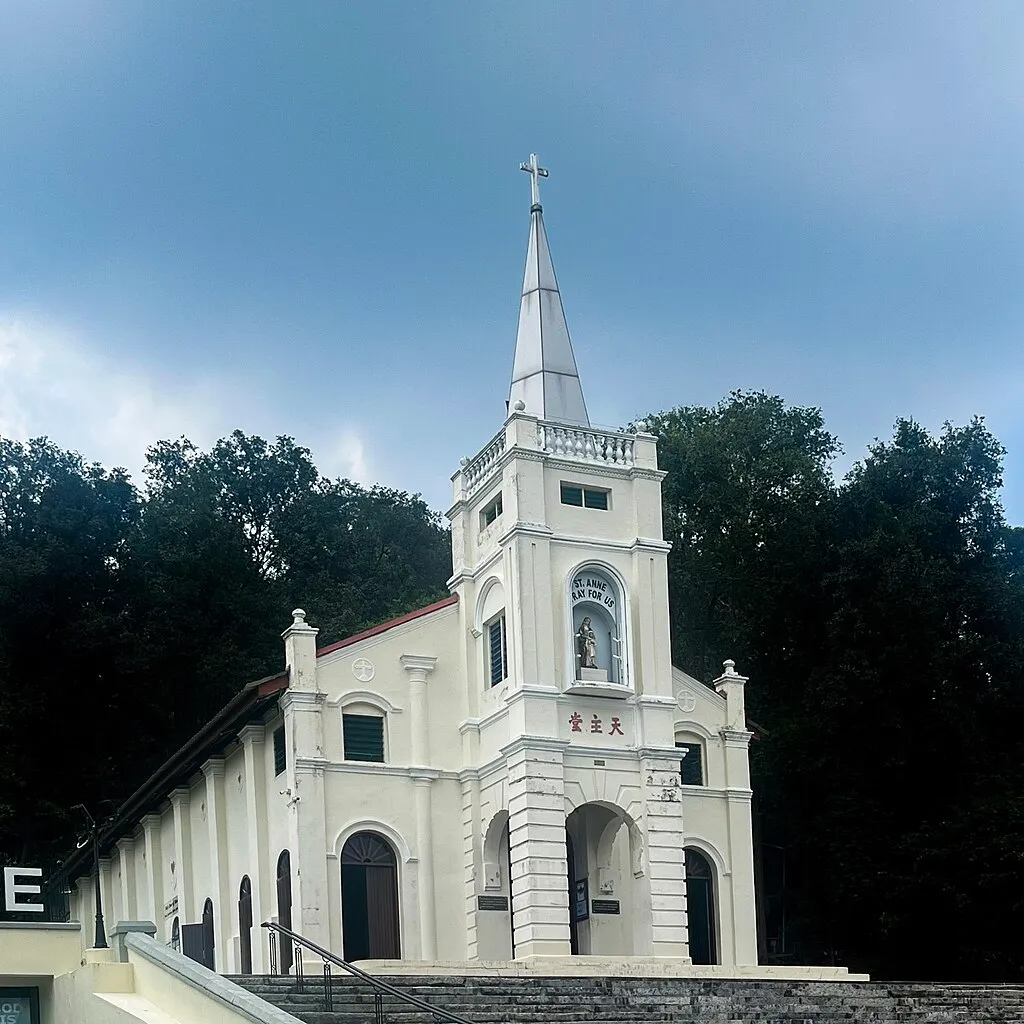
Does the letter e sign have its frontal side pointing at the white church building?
no

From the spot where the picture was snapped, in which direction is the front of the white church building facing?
facing the viewer and to the right of the viewer

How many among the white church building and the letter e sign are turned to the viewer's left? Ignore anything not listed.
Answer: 0

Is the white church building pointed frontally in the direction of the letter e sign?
no

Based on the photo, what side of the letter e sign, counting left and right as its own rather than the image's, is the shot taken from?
front

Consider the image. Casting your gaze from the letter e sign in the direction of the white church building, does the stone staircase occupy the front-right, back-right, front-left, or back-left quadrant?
front-right

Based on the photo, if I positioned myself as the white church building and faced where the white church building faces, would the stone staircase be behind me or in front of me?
in front

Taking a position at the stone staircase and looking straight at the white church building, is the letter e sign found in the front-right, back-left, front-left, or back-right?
front-left
